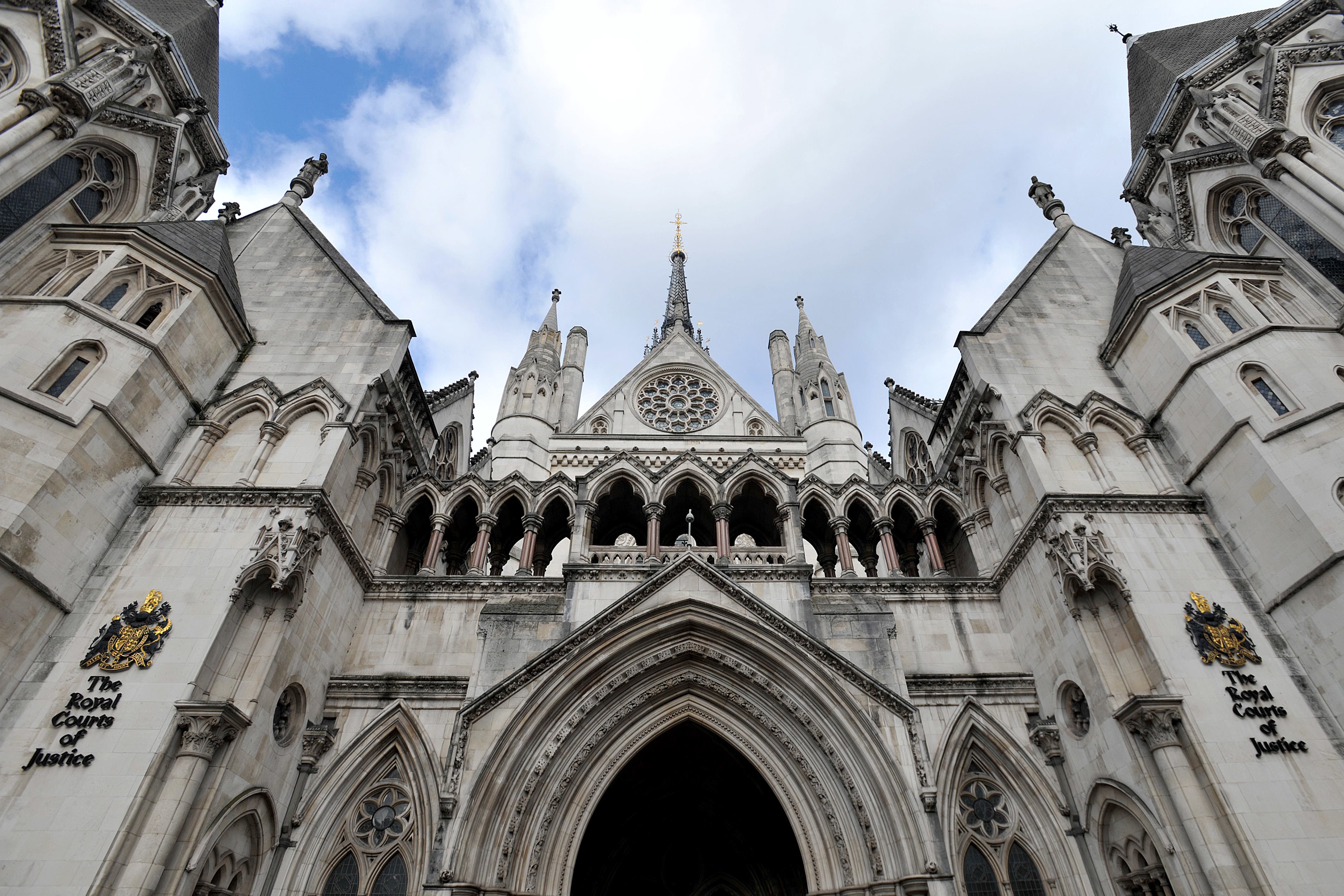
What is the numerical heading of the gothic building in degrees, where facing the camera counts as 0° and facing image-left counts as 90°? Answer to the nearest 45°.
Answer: approximately 0°
